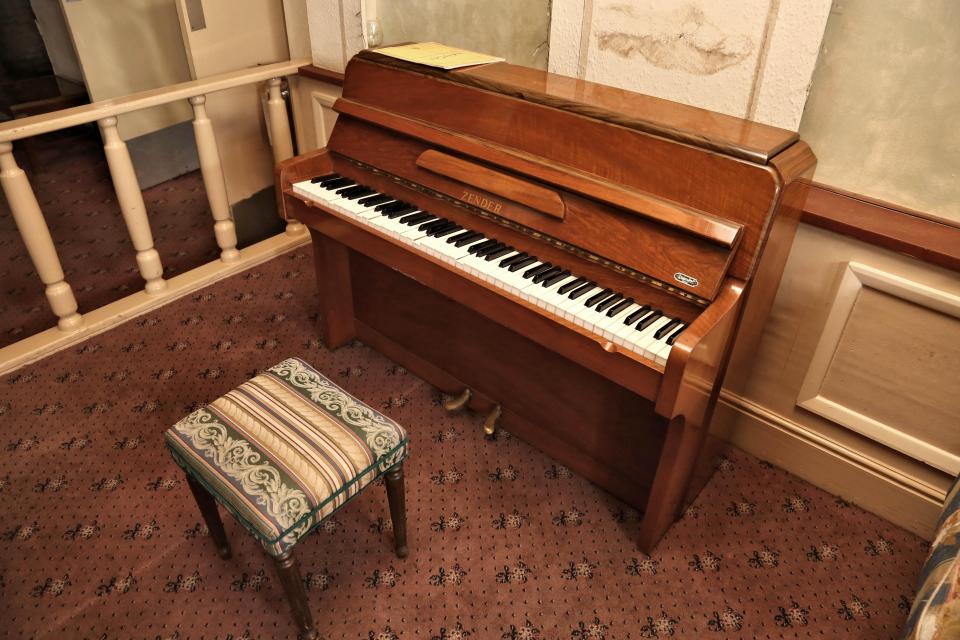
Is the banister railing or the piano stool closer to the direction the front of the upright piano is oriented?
the piano stool

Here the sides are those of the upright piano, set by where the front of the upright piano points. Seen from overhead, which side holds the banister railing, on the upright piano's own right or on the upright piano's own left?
on the upright piano's own right

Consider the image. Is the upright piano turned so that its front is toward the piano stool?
yes

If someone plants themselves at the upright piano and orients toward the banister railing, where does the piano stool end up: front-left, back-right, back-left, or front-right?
front-left

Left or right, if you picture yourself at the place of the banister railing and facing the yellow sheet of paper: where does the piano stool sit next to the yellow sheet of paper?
right

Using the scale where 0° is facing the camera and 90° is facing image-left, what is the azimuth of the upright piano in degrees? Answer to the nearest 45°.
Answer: approximately 45°

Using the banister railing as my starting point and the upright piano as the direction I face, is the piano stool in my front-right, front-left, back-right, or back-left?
front-right
